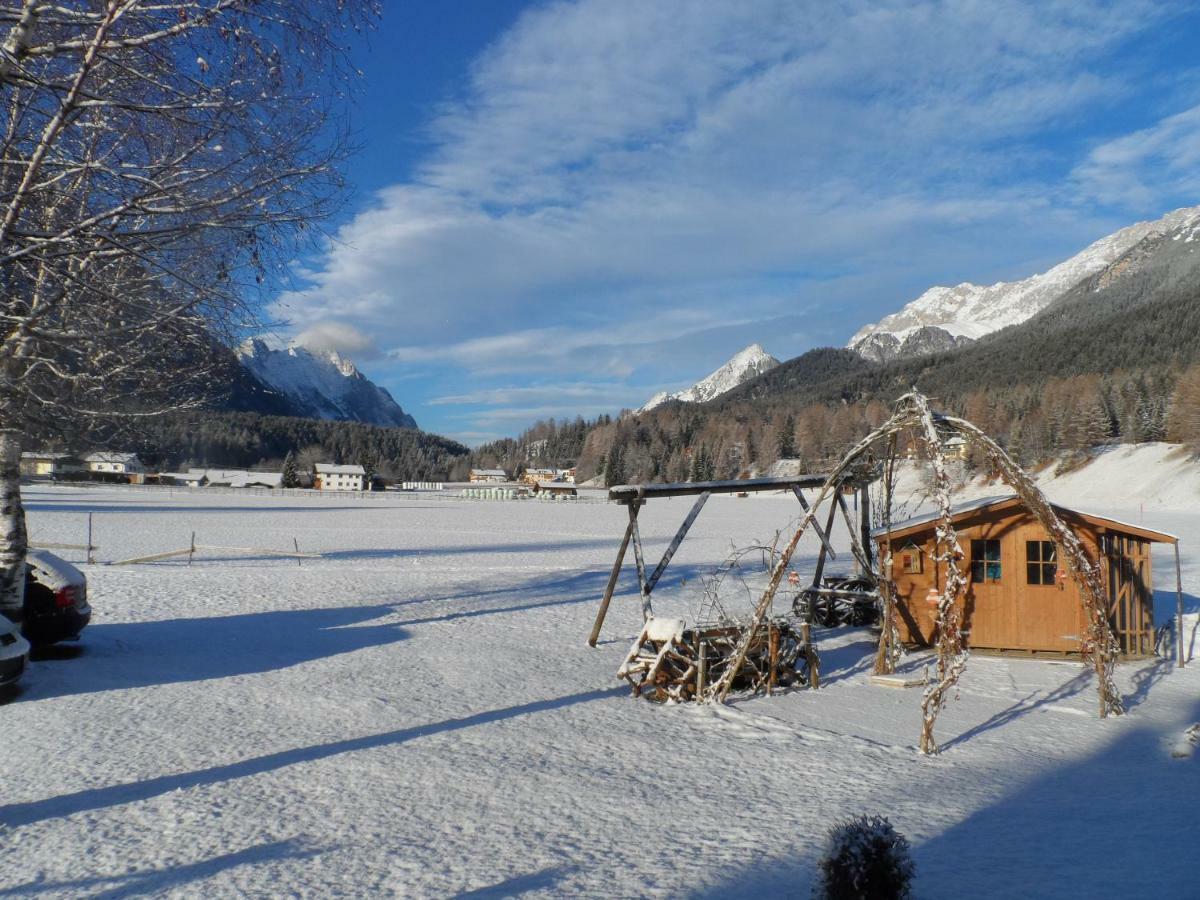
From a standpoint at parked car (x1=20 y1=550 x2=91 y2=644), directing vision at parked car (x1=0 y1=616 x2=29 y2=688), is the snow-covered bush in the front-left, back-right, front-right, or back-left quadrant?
front-left

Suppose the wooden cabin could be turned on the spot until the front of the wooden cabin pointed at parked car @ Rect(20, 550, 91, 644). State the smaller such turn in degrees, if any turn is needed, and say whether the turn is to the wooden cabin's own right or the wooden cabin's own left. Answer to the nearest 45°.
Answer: approximately 45° to the wooden cabin's own right

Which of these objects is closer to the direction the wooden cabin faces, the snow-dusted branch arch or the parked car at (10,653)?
the snow-dusted branch arch

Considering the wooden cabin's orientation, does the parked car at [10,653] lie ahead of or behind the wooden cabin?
ahead

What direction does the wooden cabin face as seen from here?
toward the camera

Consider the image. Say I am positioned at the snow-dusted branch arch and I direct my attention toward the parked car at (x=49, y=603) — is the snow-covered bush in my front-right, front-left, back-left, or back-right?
front-left

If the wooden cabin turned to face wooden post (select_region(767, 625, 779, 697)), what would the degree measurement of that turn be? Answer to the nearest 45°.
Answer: approximately 45° to its right

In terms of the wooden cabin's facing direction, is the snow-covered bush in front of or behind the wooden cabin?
in front

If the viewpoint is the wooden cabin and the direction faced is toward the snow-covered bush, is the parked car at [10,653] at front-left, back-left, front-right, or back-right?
front-right

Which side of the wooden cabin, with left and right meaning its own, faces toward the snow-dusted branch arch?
front
